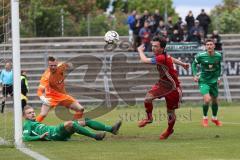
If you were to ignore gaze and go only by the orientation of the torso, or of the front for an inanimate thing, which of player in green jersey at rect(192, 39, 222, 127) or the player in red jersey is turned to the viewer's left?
the player in red jersey

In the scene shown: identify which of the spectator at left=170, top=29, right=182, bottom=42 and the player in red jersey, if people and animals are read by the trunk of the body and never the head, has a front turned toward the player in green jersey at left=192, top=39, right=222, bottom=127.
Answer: the spectator

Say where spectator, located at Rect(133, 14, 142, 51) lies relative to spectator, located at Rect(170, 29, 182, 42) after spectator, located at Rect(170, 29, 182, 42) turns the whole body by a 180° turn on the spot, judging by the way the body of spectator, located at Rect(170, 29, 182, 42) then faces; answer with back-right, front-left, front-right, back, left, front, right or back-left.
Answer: left

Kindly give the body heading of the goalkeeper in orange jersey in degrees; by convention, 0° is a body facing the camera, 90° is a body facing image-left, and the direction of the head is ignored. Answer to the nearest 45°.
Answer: approximately 315°

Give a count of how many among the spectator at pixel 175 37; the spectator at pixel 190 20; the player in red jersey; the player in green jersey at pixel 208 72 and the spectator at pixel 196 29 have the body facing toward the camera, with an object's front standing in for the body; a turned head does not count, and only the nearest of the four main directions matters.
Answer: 4

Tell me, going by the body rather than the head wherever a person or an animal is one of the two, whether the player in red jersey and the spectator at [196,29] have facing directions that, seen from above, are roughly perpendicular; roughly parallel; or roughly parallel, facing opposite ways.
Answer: roughly perpendicular

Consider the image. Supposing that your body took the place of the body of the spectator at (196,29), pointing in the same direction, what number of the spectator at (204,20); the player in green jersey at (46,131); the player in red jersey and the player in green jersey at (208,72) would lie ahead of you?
3

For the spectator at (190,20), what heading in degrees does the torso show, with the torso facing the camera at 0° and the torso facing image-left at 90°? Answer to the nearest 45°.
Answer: approximately 0°

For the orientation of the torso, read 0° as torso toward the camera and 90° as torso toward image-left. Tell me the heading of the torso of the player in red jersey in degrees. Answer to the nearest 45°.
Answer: approximately 90°

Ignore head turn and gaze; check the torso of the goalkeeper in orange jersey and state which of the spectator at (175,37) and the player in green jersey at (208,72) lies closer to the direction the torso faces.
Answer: the player in green jersey
